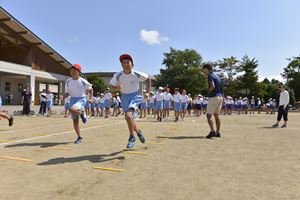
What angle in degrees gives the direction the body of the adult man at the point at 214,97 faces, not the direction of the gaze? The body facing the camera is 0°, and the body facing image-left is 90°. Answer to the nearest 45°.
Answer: approximately 90°

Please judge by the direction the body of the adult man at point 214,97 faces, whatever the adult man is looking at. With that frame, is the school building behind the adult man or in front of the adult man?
in front

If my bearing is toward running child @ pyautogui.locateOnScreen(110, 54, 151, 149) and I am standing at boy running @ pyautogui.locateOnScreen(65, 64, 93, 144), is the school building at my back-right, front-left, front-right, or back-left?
back-left

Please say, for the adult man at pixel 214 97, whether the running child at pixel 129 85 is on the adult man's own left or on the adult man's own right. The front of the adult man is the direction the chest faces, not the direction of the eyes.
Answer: on the adult man's own left

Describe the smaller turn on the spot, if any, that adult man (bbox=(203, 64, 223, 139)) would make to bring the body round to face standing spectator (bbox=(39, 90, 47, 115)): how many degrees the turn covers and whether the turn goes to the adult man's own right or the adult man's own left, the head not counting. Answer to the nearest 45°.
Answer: approximately 45° to the adult man's own right

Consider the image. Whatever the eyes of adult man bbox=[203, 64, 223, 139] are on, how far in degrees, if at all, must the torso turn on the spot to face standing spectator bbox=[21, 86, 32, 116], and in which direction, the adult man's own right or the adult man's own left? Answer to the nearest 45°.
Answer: approximately 45° to the adult man's own right

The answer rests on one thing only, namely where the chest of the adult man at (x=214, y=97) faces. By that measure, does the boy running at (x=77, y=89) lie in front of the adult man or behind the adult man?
in front
